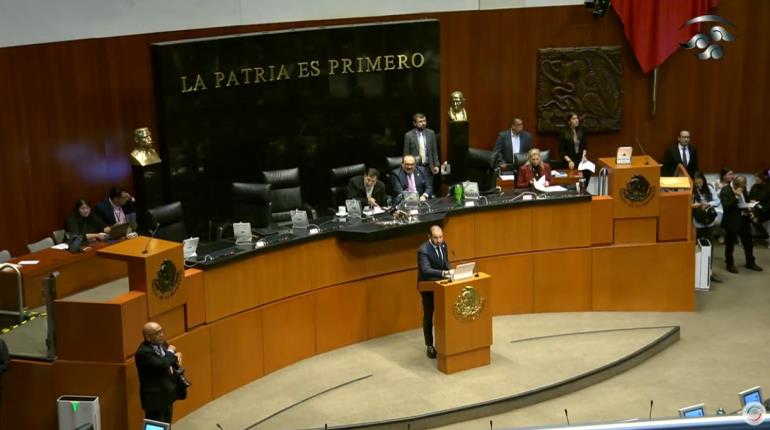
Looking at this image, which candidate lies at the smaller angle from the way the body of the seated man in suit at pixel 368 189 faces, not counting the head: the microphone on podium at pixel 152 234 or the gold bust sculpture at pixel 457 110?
the microphone on podium

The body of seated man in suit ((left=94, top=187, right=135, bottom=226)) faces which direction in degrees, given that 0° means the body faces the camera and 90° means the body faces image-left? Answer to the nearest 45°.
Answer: approximately 315°

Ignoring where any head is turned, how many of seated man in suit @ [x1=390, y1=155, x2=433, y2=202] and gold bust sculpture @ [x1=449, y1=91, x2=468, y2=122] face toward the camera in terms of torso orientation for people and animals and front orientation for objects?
2

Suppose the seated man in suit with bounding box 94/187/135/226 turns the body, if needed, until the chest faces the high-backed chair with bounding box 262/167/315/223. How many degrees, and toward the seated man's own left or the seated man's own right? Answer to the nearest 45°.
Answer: approximately 45° to the seated man's own left

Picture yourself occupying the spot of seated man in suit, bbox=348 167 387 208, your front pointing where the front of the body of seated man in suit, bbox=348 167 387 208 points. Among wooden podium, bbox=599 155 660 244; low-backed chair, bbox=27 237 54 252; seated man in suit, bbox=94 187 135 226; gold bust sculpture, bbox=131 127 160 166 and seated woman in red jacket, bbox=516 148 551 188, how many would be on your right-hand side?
3

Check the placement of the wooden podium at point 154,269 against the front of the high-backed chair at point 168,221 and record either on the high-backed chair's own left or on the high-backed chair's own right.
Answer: on the high-backed chair's own right
